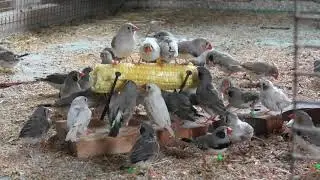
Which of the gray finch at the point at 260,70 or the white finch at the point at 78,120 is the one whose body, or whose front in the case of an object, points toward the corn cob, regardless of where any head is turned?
the white finch

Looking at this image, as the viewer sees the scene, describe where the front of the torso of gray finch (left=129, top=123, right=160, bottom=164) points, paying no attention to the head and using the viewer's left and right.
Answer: facing away from the viewer and to the right of the viewer

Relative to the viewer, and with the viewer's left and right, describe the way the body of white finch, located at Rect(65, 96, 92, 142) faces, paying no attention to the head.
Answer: facing away from the viewer and to the right of the viewer

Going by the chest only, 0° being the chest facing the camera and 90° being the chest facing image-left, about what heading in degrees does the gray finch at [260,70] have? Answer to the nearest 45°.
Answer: approximately 270°

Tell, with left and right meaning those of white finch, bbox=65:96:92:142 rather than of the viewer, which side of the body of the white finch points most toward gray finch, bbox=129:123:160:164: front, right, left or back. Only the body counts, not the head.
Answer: right

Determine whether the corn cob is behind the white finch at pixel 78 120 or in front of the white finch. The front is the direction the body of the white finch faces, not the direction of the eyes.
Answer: in front

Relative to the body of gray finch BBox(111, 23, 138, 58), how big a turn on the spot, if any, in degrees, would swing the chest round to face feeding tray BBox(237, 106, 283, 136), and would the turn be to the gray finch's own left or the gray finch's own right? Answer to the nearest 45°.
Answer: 0° — it already faces it

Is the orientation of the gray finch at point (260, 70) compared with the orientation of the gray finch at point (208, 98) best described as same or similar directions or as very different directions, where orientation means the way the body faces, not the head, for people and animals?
very different directions

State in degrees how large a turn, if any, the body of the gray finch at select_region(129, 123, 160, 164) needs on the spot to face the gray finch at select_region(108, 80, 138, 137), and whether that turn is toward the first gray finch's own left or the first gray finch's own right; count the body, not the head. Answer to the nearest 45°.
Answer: approximately 45° to the first gray finch's own left
